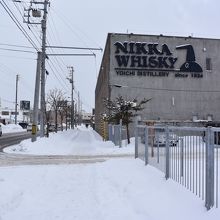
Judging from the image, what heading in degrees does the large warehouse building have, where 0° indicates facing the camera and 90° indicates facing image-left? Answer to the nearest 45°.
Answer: approximately 0°

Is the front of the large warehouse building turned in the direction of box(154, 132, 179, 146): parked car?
yes

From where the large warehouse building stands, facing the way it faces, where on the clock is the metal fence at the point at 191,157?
The metal fence is roughly at 12 o'clock from the large warehouse building.
